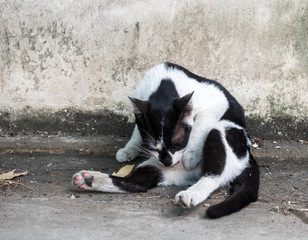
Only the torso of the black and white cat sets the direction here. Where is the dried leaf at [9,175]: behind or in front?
in front

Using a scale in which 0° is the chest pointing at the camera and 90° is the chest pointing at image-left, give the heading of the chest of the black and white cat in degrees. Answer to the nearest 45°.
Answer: approximately 45°

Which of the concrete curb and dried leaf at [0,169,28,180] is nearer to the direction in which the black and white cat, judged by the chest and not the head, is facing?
the dried leaf
